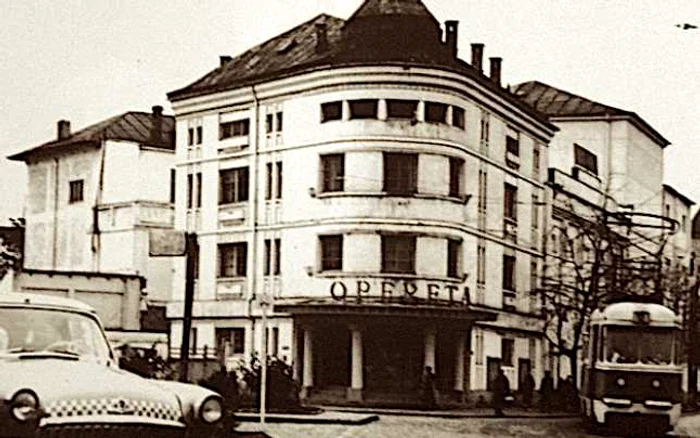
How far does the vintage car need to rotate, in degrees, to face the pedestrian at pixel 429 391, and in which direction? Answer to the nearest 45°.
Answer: approximately 135° to its left

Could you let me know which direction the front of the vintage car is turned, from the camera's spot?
facing the viewer and to the right of the viewer

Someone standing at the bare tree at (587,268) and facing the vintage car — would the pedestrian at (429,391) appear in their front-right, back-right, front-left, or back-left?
front-right

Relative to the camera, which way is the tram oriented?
toward the camera

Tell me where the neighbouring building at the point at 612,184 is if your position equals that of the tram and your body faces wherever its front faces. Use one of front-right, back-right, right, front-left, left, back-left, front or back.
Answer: back

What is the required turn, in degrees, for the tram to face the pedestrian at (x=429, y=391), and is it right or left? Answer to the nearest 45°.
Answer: approximately 135° to its right

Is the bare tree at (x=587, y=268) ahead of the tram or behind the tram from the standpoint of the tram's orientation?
behind

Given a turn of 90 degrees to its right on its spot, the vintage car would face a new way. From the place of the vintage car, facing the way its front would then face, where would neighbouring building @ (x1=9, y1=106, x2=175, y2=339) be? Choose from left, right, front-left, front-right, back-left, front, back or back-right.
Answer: back-right

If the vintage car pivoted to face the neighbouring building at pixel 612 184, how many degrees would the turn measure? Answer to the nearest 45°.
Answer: approximately 90° to its left

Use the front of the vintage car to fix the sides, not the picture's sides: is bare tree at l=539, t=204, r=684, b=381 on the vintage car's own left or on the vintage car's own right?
on the vintage car's own left

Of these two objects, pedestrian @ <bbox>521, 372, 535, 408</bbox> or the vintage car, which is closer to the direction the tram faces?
the vintage car

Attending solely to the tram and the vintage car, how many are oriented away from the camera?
0

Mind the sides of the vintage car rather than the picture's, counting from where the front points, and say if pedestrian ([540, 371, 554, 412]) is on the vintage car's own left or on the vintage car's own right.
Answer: on the vintage car's own left
